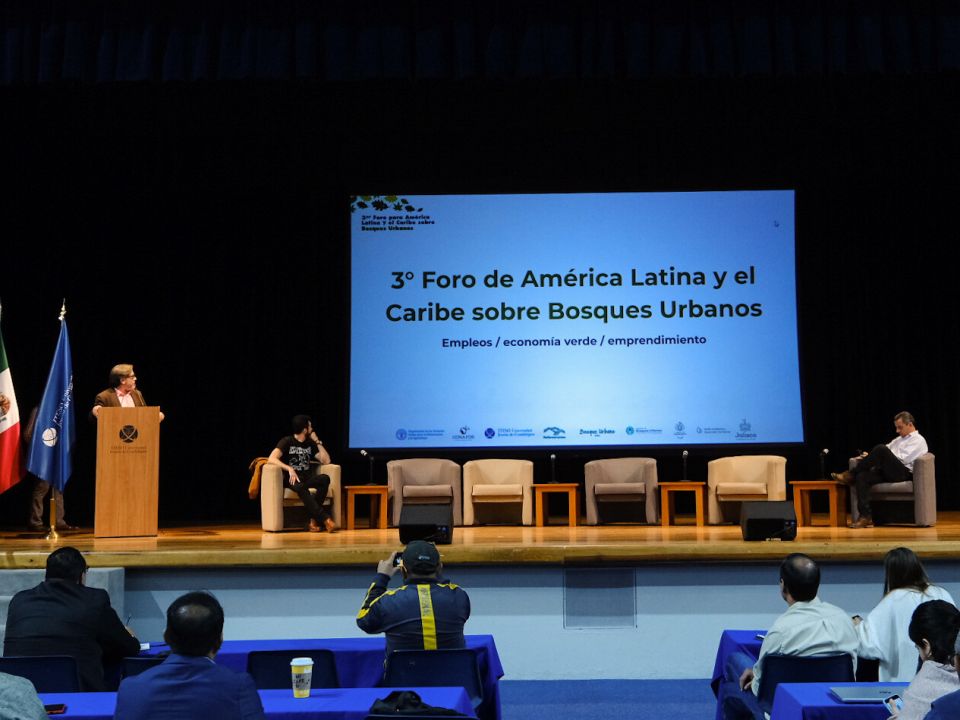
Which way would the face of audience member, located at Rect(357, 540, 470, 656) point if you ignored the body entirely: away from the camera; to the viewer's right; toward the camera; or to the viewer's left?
away from the camera

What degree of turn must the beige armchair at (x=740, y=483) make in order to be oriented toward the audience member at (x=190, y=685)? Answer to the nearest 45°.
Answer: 0° — it already faces them

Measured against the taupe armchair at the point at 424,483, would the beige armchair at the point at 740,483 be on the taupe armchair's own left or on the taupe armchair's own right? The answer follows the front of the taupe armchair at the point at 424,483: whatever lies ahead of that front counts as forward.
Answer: on the taupe armchair's own left

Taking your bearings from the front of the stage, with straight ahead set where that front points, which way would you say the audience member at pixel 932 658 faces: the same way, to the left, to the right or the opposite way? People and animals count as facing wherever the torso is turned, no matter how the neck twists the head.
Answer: the opposite way

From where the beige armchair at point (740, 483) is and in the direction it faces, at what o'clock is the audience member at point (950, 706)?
The audience member is roughly at 12 o'clock from the beige armchair.

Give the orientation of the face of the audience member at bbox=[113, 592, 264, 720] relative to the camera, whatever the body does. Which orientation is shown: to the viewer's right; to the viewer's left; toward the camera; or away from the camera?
away from the camera

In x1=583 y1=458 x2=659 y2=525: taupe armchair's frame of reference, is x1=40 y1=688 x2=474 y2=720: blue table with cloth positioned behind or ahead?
ahead

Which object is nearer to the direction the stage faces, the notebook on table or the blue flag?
the notebook on table

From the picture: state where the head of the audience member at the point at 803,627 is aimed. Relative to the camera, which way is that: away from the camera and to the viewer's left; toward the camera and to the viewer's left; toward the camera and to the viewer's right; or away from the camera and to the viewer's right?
away from the camera and to the viewer's left

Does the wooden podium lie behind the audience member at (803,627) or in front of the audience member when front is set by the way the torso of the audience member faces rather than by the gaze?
in front

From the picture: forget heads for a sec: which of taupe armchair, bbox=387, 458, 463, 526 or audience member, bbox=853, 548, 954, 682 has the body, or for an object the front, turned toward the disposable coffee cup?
the taupe armchair

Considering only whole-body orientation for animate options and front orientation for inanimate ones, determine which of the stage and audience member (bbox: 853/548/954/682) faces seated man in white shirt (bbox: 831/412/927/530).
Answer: the audience member

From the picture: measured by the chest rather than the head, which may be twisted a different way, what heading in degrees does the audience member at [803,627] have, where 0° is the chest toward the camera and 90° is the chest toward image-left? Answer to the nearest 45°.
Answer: approximately 135°

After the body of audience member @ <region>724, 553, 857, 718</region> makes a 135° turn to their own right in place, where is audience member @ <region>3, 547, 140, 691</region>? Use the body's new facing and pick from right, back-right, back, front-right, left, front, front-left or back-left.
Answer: back

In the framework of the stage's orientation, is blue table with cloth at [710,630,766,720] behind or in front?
in front

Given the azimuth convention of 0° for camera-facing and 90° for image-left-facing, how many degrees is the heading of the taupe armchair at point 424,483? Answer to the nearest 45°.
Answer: approximately 0°

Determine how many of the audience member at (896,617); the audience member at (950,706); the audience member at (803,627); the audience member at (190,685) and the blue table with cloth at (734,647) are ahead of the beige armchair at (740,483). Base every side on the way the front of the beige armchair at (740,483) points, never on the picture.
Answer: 5

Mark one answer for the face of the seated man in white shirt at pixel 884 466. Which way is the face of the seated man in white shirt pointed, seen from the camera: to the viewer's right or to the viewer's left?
to the viewer's left
